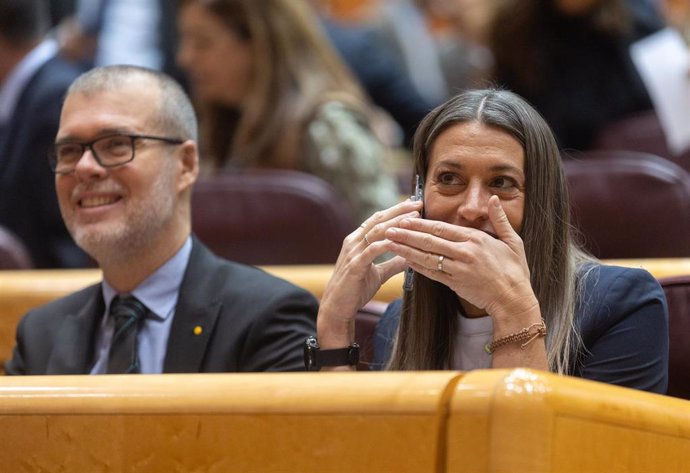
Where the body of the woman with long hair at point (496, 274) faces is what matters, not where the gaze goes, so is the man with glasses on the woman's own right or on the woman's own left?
on the woman's own right

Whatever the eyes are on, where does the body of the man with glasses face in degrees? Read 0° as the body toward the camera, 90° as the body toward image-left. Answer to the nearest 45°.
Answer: approximately 45°

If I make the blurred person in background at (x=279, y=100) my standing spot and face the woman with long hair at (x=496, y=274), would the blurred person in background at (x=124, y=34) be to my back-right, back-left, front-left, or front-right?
back-right

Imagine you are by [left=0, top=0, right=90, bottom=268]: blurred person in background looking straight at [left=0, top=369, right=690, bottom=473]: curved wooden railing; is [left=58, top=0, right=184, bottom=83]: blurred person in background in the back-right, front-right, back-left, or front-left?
back-left

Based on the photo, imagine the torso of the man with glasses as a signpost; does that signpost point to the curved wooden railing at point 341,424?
no

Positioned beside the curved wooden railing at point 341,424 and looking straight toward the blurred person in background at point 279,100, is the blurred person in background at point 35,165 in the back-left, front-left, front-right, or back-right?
front-left

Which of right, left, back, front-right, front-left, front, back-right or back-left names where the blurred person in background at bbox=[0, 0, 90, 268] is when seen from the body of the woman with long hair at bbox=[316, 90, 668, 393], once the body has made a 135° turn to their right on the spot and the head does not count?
front-left

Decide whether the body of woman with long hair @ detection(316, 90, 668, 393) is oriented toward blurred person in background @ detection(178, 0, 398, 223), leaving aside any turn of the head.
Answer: no

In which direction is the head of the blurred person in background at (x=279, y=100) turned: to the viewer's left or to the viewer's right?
to the viewer's left

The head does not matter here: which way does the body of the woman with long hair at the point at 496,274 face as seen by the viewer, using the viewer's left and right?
facing the viewer and to the left of the viewer

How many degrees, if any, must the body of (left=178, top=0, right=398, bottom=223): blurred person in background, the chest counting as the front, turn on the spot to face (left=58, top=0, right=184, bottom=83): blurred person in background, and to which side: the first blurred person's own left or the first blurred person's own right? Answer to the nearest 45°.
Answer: approximately 45° to the first blurred person's own right

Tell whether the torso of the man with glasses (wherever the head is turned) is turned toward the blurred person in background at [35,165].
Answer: no

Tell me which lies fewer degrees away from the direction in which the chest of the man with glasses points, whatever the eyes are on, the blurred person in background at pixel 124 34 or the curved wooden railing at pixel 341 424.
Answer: the curved wooden railing

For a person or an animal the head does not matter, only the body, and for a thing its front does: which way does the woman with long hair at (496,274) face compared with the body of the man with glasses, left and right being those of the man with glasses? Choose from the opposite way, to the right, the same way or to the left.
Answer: the same way

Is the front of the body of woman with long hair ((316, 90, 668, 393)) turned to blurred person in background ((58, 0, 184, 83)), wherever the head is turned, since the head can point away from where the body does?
no

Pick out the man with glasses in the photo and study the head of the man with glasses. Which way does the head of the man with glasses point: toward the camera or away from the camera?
toward the camera
